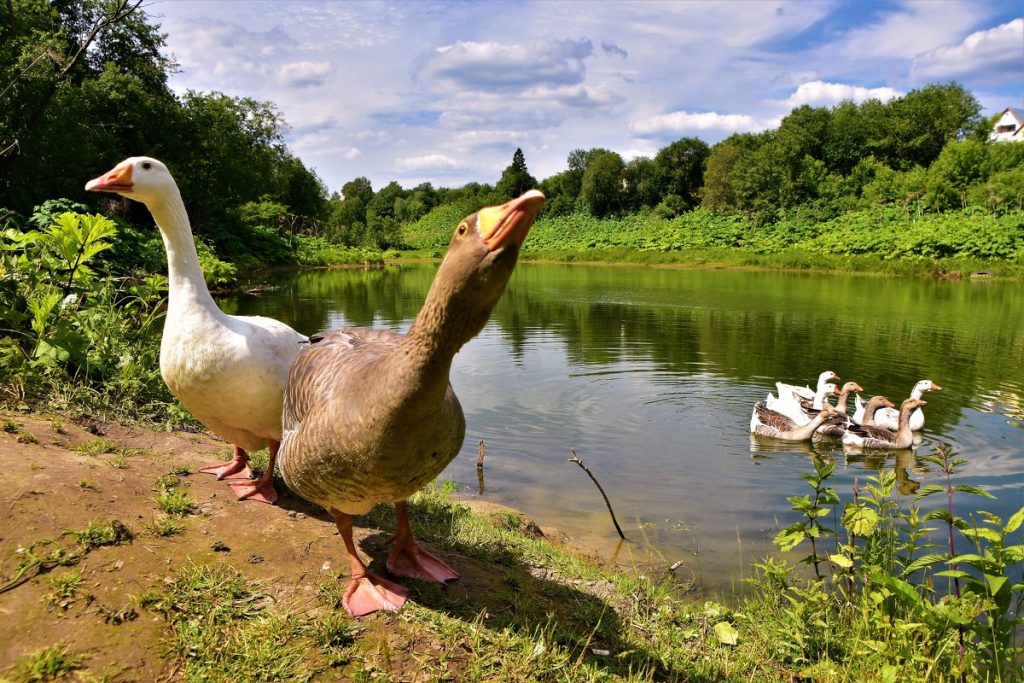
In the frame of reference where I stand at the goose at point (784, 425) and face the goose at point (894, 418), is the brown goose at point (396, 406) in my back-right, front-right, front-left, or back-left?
back-right

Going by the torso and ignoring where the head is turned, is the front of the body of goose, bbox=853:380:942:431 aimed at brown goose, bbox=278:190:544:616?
no

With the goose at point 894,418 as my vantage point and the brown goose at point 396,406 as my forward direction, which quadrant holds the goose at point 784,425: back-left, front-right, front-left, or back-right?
front-right

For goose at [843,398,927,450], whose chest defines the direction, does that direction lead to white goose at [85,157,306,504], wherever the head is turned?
no

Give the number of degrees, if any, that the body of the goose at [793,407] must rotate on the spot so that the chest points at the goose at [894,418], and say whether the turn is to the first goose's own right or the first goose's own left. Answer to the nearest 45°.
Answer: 0° — it already faces it

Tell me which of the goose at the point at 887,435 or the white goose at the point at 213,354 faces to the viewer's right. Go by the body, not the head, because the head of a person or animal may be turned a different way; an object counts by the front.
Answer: the goose

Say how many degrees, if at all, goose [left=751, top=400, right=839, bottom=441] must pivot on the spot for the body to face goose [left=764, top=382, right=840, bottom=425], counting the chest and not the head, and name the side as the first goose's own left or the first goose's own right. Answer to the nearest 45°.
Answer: approximately 90° to the first goose's own left

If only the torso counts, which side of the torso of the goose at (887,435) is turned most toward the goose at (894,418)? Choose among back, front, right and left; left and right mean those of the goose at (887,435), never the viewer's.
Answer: left

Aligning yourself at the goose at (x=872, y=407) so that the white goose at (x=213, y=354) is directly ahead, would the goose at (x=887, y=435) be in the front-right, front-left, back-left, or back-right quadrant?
front-left

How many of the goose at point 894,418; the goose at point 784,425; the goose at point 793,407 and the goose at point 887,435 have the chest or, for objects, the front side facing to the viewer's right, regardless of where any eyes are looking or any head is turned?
4

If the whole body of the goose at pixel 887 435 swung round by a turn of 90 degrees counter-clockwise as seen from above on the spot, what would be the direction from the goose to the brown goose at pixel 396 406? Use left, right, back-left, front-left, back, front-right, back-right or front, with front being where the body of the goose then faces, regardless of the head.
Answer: back

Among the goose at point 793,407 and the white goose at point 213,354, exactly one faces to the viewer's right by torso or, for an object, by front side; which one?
the goose

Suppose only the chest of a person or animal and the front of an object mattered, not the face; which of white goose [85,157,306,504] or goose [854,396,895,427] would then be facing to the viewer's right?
the goose

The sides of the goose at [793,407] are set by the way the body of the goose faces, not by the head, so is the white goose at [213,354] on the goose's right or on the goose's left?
on the goose's right

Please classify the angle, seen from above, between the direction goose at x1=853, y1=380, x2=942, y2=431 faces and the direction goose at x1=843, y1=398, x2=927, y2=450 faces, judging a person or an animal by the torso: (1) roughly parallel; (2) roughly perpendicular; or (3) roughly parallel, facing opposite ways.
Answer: roughly parallel

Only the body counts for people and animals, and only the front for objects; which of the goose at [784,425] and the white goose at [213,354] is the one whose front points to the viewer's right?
the goose

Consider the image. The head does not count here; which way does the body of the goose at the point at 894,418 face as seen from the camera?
to the viewer's right

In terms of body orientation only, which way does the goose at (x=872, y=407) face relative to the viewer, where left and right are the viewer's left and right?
facing to the right of the viewer

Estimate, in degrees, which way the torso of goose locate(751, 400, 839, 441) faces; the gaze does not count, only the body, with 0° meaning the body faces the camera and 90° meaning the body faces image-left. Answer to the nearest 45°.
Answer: approximately 270°

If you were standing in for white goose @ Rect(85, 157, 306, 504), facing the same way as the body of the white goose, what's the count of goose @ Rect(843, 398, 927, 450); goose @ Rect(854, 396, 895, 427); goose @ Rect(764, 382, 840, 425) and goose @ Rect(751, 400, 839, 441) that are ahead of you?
0

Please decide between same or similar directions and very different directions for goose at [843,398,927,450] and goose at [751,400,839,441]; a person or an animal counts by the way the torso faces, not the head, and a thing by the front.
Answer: same or similar directions

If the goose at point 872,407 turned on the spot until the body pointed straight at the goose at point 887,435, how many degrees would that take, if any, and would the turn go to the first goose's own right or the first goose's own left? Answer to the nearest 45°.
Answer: approximately 90° to the first goose's own right
